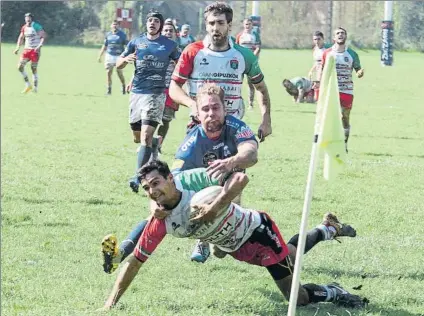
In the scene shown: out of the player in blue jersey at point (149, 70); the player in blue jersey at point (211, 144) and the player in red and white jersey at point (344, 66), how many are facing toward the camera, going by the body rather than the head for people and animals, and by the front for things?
3

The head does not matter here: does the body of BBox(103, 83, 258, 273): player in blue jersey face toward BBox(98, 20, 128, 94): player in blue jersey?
no

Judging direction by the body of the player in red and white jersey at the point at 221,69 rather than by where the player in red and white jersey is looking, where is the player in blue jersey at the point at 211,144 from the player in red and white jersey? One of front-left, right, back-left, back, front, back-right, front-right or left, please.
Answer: front

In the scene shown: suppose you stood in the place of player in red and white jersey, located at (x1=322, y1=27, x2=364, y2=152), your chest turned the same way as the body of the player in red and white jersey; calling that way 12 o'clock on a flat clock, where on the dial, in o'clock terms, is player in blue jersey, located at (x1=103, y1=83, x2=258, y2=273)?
The player in blue jersey is roughly at 12 o'clock from the player in red and white jersey.

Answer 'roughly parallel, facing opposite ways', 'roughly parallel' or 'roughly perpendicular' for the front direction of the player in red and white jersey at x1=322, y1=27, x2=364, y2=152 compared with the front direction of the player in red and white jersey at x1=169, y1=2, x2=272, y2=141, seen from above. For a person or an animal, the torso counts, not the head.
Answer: roughly parallel

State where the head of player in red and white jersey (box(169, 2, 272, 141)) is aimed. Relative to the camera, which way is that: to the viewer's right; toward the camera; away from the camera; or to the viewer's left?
toward the camera

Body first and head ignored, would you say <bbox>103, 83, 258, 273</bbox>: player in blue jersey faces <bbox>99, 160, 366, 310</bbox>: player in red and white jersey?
yes

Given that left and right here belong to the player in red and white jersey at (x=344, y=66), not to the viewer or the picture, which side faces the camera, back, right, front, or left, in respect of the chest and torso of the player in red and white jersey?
front

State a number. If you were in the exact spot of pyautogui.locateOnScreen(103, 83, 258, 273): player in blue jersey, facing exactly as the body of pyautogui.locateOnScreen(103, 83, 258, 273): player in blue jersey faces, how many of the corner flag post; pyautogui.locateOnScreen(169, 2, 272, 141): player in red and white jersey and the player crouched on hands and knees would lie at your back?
2

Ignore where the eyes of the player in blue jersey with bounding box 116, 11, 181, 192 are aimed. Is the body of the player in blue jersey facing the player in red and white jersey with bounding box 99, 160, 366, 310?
yes

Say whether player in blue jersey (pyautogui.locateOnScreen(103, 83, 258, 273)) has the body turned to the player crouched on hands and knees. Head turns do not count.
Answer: no

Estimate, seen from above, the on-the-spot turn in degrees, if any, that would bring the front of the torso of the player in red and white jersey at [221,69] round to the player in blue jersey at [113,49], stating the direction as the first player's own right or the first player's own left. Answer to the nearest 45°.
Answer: approximately 180°

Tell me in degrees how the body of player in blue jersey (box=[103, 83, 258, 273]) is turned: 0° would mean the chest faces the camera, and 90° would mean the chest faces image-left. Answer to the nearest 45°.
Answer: approximately 0°

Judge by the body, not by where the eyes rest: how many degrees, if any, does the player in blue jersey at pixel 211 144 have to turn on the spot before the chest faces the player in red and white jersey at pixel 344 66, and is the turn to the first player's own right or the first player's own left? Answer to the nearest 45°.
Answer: approximately 180°

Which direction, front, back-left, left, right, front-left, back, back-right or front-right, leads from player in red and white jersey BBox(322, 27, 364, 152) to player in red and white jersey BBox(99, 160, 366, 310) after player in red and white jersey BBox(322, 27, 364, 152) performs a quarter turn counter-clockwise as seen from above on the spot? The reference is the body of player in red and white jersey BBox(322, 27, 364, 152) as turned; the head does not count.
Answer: right
